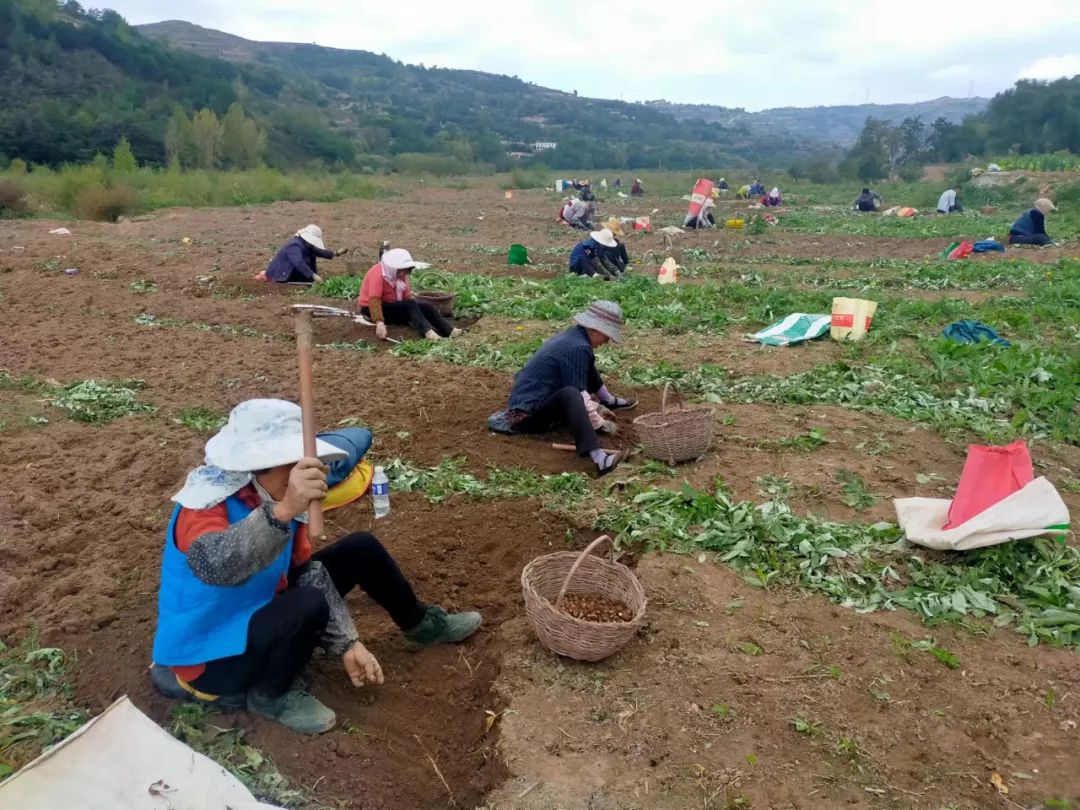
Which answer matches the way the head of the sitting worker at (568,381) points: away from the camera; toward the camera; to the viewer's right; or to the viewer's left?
to the viewer's right

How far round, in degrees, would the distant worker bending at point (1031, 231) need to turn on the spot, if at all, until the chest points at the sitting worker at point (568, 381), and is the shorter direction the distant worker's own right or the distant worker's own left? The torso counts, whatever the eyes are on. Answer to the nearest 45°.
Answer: approximately 90° to the distant worker's own right

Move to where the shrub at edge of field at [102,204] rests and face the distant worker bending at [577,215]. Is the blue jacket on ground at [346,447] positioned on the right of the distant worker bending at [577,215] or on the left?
right

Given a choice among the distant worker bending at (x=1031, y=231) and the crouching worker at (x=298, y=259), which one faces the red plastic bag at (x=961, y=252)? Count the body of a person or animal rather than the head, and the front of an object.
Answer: the crouching worker

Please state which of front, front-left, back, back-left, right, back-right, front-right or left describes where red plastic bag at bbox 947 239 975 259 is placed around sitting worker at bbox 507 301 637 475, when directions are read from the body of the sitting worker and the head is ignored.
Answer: front-left

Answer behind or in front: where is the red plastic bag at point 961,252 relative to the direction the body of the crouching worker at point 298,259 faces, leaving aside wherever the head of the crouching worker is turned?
in front

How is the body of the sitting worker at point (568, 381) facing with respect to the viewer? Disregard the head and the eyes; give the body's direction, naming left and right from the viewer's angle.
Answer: facing to the right of the viewer

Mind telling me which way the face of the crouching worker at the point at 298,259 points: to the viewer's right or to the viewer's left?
to the viewer's right

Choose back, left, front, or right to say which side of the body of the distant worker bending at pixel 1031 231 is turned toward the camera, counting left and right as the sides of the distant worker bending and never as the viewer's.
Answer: right

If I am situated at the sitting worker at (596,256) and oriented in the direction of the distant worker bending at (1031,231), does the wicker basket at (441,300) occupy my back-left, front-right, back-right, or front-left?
back-right

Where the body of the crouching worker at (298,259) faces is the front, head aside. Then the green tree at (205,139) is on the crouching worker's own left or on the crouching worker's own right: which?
on the crouching worker's own left

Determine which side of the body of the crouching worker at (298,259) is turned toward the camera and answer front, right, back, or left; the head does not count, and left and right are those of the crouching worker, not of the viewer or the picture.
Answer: right
